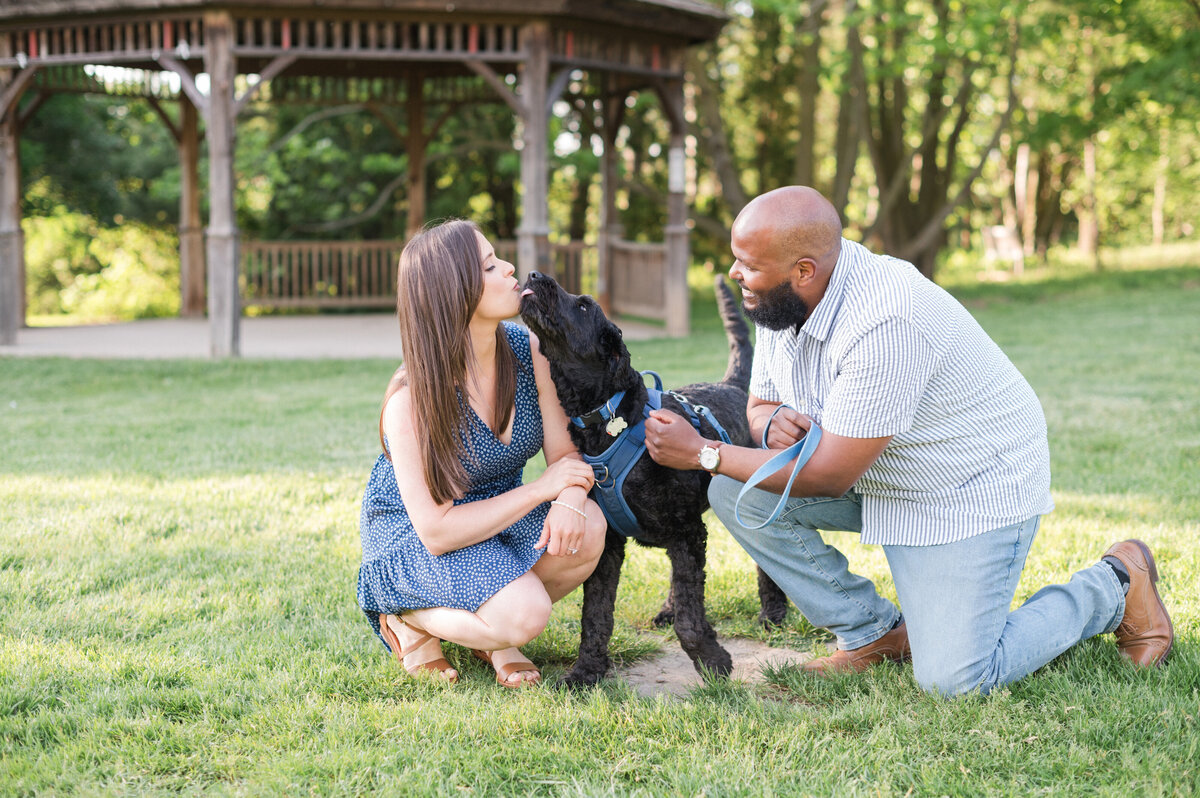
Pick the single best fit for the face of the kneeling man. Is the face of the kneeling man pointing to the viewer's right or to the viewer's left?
to the viewer's left

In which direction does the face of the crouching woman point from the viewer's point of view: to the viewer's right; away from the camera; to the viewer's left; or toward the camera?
to the viewer's right

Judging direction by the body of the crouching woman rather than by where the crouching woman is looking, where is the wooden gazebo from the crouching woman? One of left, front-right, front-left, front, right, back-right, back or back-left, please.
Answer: back-left

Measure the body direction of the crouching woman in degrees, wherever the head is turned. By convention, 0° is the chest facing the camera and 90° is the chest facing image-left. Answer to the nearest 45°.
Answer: approximately 315°

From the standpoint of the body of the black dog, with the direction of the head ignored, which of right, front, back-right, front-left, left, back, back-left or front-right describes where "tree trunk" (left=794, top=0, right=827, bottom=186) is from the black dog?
back-right

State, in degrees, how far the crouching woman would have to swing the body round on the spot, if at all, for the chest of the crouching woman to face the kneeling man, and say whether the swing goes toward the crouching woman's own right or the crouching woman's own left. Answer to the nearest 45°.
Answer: approximately 45° to the crouching woman's own left
